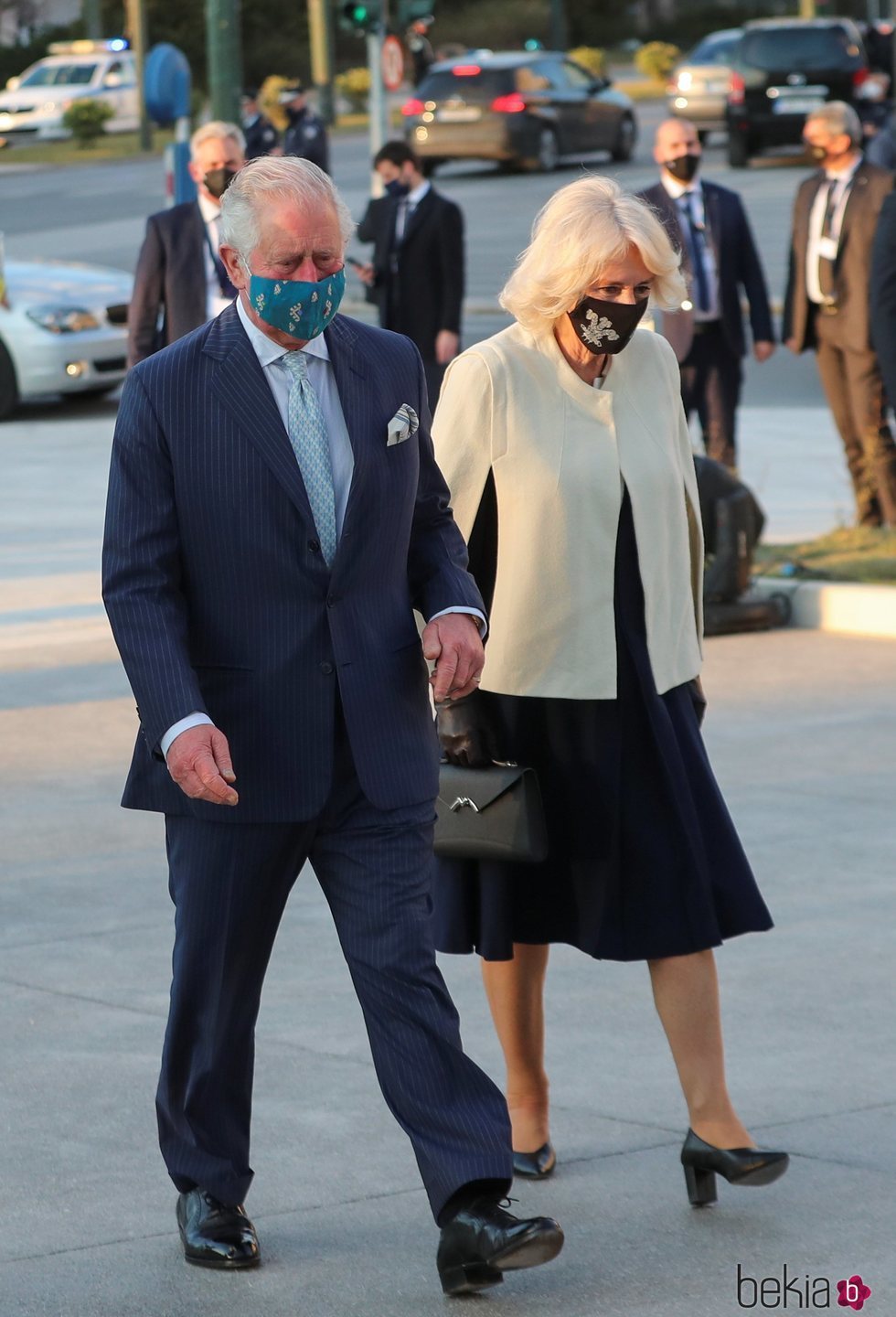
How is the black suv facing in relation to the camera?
away from the camera

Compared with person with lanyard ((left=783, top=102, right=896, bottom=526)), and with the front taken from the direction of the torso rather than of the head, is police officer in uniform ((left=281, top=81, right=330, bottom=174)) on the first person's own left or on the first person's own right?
on the first person's own right

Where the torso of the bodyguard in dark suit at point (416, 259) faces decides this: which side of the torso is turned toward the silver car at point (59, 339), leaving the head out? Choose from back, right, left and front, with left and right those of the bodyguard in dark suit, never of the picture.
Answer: right

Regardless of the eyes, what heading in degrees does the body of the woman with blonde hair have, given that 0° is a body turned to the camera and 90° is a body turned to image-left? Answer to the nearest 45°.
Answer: approximately 315°

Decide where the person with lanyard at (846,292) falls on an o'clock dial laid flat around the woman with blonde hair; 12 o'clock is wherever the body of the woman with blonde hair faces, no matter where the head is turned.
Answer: The person with lanyard is roughly at 8 o'clock from the woman with blonde hair.

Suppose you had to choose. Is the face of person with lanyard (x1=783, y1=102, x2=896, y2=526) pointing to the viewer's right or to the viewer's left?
to the viewer's left

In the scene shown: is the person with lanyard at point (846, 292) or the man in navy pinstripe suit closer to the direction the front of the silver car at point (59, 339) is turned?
the person with lanyard

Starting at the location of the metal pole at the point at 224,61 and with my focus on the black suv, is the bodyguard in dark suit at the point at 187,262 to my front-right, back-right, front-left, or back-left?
back-right

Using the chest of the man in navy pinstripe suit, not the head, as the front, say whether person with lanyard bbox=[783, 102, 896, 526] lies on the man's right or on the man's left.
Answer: on the man's left

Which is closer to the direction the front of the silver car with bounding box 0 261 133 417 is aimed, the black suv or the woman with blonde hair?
the woman with blonde hair

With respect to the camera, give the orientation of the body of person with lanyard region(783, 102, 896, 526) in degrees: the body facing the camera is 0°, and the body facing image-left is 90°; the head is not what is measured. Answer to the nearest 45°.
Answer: approximately 45°

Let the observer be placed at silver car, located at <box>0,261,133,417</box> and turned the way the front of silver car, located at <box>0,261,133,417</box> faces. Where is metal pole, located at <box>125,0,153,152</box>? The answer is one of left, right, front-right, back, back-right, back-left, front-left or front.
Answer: back-left
